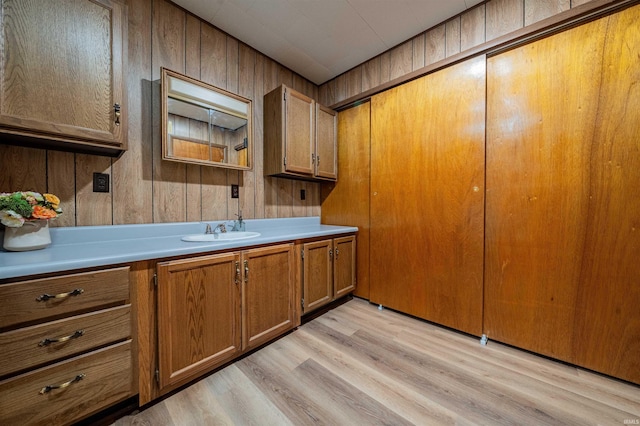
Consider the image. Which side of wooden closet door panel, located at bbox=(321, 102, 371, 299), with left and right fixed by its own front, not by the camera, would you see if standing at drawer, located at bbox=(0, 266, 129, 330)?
front

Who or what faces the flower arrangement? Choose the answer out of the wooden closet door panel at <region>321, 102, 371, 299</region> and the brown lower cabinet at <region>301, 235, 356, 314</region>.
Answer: the wooden closet door panel

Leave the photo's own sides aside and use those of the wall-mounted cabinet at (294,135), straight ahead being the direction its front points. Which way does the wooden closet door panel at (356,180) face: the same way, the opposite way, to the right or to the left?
to the right

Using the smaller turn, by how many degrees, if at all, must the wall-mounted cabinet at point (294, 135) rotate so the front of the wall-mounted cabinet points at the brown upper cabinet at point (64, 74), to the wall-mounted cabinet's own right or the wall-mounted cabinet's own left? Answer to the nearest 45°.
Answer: approximately 90° to the wall-mounted cabinet's own right

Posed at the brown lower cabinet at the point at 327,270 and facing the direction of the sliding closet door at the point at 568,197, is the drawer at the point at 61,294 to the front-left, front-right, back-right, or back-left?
back-right

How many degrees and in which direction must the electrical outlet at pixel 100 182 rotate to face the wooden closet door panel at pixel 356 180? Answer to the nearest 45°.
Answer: approximately 90° to its left

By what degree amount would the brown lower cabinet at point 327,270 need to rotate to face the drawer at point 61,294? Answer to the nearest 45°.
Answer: approximately 90° to its right

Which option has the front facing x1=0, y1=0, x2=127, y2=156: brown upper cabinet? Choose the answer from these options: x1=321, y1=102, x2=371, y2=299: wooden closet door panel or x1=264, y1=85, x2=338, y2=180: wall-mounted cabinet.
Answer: the wooden closet door panel

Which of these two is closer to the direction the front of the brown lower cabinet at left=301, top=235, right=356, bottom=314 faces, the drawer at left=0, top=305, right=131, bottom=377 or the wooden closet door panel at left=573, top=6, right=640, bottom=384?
the wooden closet door panel

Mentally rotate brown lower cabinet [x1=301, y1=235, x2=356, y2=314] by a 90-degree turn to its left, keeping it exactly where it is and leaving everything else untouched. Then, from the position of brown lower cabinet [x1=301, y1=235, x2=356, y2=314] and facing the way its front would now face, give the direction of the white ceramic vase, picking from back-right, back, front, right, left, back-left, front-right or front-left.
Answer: back

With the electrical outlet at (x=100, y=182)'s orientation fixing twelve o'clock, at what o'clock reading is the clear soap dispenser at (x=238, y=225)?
The clear soap dispenser is roughly at 9 o'clock from the electrical outlet.

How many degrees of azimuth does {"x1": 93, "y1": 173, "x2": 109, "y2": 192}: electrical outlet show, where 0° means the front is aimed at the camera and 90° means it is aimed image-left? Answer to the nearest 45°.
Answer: approximately 0°

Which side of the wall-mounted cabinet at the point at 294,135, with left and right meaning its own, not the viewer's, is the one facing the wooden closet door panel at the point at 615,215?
front

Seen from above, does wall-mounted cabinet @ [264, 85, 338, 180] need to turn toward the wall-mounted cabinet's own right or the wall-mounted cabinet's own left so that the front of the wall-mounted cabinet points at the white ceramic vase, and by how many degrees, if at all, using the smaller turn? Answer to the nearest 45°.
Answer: approximately 90° to the wall-mounted cabinet's own right

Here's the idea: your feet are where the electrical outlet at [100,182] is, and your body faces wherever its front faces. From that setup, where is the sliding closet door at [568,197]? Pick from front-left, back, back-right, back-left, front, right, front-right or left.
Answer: front-left
